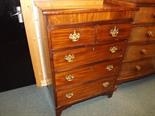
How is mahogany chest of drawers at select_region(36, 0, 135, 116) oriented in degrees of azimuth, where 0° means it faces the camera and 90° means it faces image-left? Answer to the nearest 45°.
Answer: approximately 315°

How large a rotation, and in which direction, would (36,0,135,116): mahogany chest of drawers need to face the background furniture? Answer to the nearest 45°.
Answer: approximately 90° to its left
